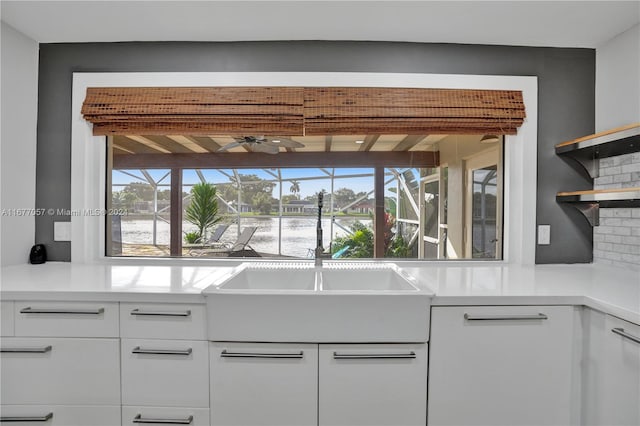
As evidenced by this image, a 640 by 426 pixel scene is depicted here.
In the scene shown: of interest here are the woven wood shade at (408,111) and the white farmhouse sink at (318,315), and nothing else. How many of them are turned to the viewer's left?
0

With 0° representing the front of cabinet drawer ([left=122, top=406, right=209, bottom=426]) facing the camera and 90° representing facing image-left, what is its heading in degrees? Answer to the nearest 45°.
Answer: approximately 0°

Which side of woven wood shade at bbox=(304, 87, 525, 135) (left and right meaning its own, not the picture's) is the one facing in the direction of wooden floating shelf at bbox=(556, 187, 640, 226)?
left

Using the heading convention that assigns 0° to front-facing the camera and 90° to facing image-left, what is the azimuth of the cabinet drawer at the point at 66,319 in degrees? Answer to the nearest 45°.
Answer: approximately 0°

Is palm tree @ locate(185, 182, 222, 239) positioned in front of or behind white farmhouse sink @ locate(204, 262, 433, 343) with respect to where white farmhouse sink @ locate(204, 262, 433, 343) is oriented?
behind

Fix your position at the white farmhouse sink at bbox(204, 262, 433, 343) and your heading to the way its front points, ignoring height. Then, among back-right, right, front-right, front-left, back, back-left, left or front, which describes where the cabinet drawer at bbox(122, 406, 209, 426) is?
right
